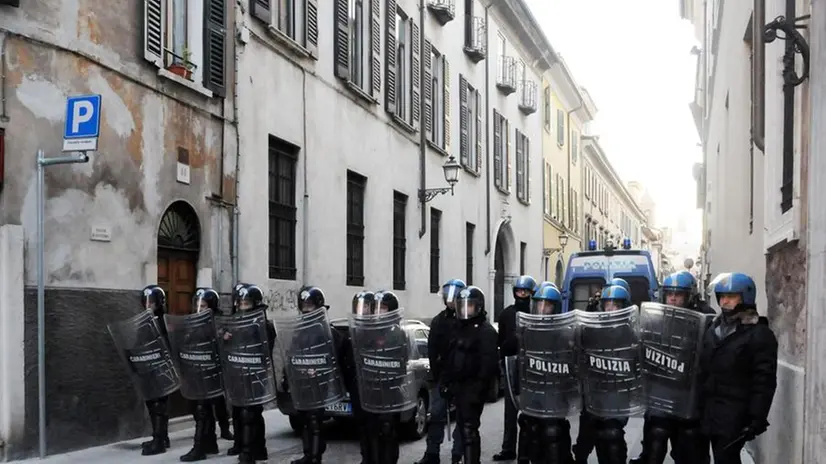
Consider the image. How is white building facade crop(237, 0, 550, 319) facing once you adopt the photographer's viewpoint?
facing the viewer and to the right of the viewer

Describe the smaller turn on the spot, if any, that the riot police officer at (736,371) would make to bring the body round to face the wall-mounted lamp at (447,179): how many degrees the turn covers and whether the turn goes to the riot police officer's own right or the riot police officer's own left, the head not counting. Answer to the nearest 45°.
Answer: approximately 90° to the riot police officer's own right

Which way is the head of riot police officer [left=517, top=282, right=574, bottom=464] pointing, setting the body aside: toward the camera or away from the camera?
toward the camera

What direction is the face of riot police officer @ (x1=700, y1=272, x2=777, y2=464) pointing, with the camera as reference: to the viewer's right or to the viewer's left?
to the viewer's left

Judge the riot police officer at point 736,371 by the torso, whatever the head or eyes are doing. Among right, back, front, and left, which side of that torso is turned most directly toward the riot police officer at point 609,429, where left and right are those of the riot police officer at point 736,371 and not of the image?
right

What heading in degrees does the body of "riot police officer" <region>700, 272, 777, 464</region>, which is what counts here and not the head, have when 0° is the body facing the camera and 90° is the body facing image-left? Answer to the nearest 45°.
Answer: approximately 45°

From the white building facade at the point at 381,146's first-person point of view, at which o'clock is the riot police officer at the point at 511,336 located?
The riot police officer is roughly at 1 o'clock from the white building facade.

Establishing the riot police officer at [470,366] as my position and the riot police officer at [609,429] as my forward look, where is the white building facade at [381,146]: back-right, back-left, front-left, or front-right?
back-left

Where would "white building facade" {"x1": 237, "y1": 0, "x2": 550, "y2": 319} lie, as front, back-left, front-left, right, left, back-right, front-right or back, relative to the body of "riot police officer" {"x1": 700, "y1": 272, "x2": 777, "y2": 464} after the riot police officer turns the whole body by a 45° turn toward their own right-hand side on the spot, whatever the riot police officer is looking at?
front-right

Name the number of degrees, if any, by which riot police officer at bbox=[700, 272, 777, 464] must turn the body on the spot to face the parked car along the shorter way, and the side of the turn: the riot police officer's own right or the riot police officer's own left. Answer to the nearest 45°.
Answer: approximately 90° to the riot police officer's own right
